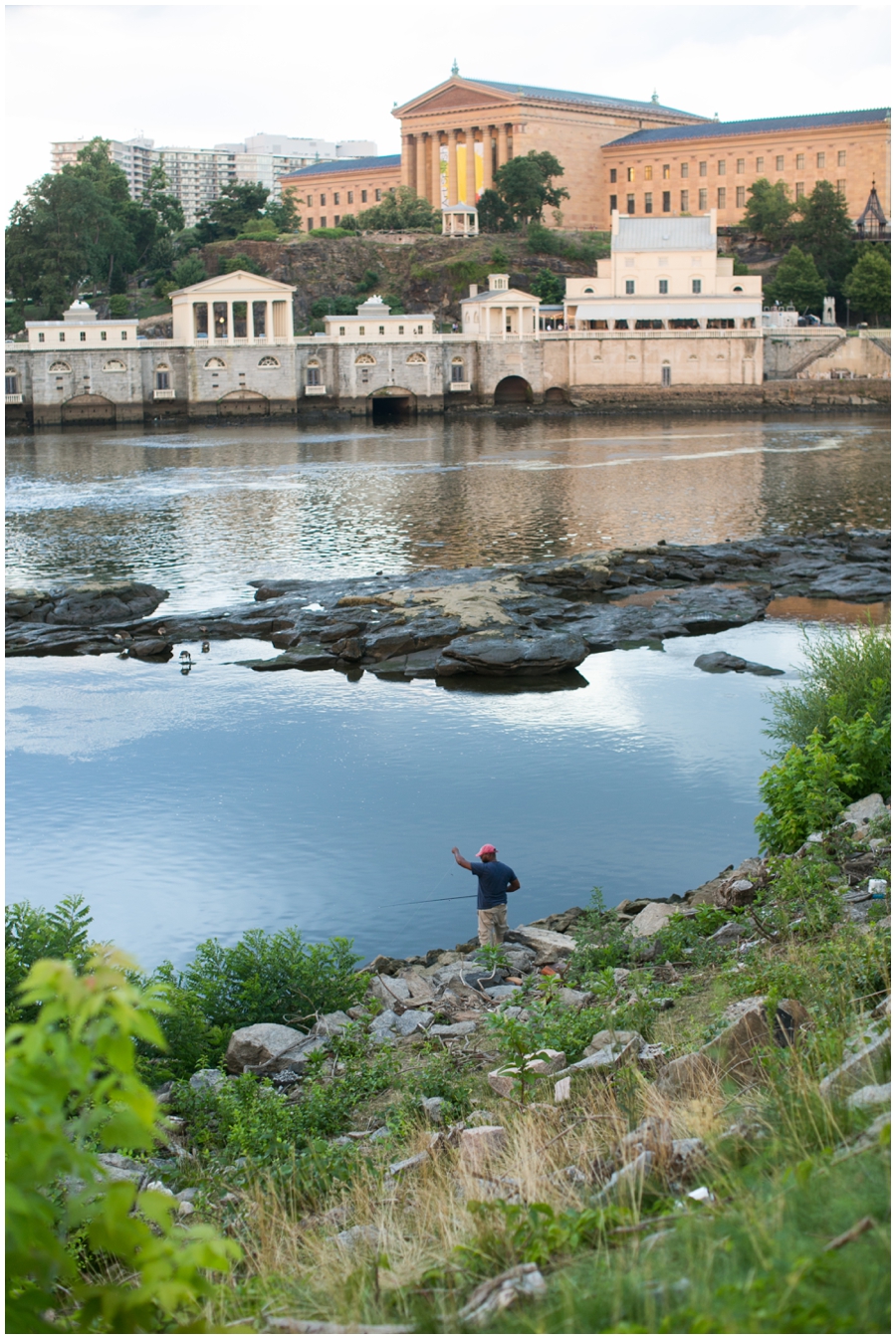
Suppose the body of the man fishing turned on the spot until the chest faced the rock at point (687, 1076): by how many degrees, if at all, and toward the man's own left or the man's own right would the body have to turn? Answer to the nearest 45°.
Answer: approximately 135° to the man's own left

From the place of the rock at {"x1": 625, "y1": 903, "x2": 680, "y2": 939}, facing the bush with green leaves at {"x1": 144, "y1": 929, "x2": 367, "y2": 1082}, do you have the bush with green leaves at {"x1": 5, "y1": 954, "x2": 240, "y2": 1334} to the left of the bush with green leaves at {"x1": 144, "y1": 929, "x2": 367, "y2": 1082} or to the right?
left

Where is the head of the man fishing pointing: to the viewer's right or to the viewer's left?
to the viewer's left

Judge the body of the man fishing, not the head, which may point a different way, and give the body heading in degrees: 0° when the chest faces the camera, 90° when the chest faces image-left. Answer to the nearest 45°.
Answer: approximately 135°

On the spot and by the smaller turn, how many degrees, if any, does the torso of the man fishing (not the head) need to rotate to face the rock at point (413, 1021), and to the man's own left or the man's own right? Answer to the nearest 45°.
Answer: approximately 135° to the man's own left

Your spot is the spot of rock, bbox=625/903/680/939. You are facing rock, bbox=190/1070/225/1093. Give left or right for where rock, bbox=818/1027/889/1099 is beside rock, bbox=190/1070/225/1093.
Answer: left

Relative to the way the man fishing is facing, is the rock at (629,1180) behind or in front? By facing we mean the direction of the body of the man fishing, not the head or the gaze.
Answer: behind

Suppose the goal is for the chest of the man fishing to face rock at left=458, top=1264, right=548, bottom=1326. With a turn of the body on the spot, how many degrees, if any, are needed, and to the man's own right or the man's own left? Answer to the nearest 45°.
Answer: approximately 135° to the man's own left

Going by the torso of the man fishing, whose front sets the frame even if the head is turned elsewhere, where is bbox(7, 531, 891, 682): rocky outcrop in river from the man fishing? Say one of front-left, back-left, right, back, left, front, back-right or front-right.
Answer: front-right
